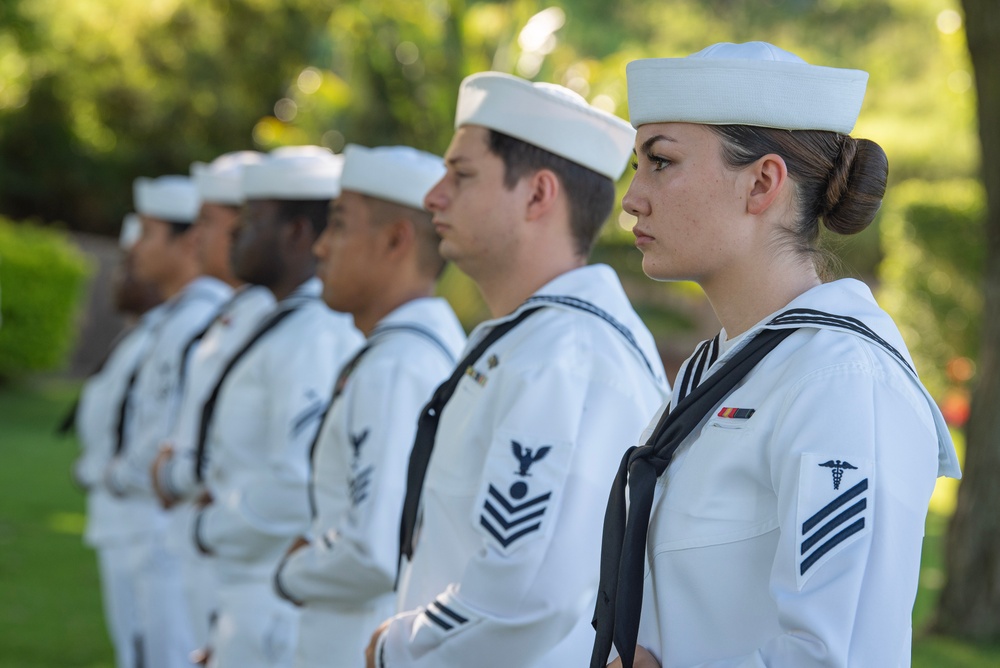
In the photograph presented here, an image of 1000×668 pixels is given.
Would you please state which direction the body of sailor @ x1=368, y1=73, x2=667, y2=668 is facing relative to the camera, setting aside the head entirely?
to the viewer's left

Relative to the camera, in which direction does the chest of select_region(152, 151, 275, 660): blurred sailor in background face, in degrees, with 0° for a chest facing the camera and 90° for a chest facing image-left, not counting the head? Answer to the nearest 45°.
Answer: approximately 90°

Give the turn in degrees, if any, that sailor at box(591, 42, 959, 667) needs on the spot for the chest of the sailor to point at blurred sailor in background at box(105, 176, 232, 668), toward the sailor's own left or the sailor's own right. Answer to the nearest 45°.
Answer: approximately 45° to the sailor's own right

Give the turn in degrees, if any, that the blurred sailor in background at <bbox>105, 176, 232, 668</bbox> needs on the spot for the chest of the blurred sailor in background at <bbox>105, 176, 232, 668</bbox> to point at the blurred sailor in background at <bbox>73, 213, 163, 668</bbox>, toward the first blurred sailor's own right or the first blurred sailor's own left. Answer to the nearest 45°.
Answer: approximately 90° to the first blurred sailor's own right

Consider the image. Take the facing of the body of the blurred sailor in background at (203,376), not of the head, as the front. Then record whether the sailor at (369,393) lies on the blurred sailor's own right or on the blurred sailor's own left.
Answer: on the blurred sailor's own left

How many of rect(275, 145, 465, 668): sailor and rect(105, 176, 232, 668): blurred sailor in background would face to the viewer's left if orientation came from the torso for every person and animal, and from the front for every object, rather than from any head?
2

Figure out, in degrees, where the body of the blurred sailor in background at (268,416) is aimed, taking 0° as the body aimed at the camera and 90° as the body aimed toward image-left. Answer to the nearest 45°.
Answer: approximately 90°

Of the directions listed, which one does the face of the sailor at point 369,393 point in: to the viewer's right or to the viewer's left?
to the viewer's left

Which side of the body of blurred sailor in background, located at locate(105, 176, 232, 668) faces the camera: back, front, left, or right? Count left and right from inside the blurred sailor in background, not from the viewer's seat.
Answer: left

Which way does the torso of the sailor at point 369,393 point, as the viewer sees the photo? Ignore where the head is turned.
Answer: to the viewer's left

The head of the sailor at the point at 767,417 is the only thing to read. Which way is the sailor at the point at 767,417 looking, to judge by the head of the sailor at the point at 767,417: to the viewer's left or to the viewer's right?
to the viewer's left

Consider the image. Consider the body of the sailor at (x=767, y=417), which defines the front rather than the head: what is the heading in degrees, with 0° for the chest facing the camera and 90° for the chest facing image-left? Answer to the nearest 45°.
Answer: approximately 90°

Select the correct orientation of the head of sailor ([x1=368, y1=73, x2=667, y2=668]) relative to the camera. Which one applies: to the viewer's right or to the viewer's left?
to the viewer's left
